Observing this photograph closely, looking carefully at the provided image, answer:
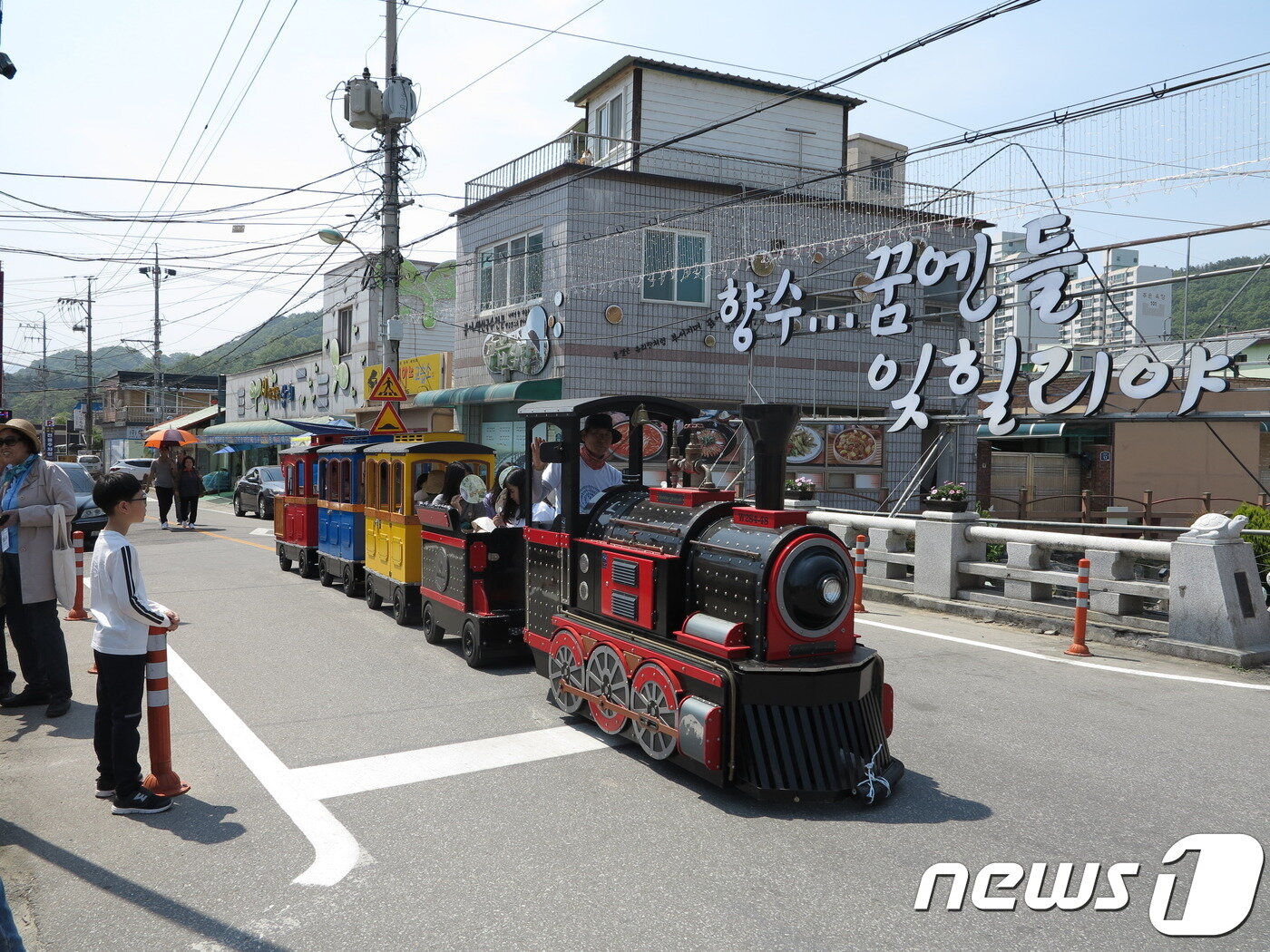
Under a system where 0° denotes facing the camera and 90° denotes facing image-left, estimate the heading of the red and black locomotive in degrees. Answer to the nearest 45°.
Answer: approximately 315°

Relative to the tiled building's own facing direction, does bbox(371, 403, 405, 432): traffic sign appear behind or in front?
in front

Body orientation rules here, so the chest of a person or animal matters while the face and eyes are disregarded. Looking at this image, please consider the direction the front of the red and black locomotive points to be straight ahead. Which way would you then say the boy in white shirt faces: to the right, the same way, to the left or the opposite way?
to the left

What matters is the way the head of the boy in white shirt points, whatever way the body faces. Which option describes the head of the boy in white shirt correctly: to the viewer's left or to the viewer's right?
to the viewer's right

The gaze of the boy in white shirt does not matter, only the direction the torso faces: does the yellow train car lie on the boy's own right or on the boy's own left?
on the boy's own left

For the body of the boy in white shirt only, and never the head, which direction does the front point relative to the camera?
to the viewer's right

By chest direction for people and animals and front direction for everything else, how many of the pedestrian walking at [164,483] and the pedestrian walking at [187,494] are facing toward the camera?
2

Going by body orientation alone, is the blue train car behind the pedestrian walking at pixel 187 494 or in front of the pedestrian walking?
in front

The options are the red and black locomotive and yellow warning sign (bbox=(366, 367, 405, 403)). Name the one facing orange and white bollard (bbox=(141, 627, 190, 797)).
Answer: the yellow warning sign

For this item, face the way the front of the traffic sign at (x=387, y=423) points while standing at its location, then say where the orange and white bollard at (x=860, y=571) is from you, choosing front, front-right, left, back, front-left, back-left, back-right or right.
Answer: front-left

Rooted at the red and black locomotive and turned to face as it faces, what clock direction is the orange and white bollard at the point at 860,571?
The orange and white bollard is roughly at 8 o'clock from the red and black locomotive.

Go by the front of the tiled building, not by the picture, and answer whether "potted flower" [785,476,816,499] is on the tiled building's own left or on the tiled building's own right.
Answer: on the tiled building's own left
